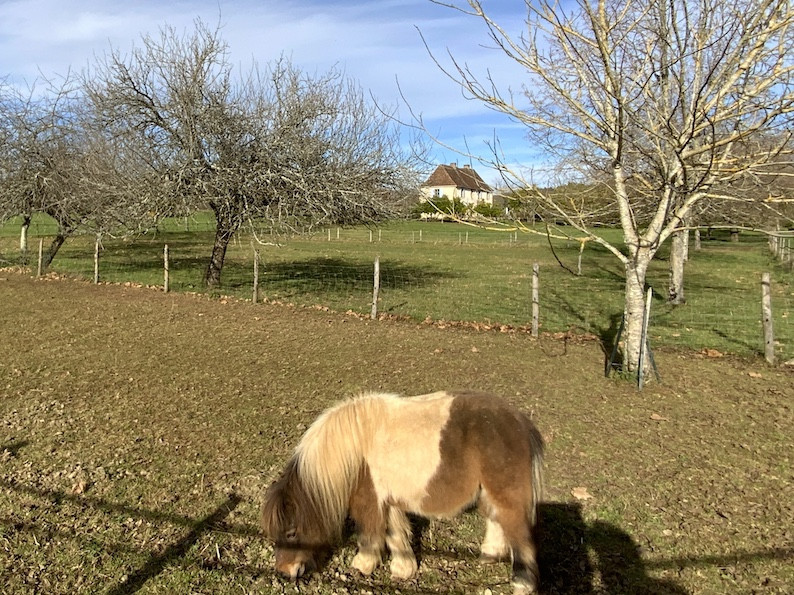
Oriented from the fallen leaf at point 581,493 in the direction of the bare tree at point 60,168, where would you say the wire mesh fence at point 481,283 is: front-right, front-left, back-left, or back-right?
front-right

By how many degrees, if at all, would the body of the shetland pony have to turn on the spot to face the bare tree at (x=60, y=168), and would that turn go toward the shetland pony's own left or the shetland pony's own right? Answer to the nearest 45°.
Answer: approximately 45° to the shetland pony's own right

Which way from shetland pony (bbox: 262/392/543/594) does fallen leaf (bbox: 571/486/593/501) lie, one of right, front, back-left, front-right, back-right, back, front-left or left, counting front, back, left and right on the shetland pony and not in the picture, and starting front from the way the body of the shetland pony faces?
back-right

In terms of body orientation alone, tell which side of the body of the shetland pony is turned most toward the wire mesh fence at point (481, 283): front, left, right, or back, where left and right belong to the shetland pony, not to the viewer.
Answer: right

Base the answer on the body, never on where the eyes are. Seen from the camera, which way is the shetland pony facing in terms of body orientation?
to the viewer's left

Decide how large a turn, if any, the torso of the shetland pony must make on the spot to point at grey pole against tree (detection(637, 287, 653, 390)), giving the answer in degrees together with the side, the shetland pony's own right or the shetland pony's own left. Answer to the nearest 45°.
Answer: approximately 135° to the shetland pony's own right
